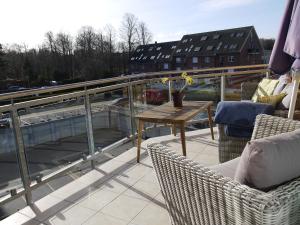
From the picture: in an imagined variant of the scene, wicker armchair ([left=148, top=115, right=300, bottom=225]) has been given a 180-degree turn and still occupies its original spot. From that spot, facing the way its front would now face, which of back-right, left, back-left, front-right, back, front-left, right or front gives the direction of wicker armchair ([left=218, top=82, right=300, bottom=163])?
back-left

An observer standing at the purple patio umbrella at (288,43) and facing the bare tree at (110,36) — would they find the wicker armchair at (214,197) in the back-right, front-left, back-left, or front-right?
back-left

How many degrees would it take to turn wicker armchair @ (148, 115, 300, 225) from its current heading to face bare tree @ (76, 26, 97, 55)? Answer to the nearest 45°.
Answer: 0° — it already faces it

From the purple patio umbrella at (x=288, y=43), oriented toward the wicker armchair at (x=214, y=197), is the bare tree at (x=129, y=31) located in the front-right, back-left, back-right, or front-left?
back-right

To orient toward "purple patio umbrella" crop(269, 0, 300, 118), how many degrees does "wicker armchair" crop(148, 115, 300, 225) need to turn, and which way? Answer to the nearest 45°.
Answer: approximately 90° to its right

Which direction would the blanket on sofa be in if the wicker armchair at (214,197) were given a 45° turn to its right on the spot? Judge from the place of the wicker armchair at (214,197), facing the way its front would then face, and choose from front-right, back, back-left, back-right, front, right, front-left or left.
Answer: front

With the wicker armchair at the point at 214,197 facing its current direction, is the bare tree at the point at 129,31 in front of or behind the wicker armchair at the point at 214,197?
in front

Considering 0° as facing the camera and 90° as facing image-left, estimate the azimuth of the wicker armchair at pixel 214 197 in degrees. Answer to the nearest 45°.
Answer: approximately 135°

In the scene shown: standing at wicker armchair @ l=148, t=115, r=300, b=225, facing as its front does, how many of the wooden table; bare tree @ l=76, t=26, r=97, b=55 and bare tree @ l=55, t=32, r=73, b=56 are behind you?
0

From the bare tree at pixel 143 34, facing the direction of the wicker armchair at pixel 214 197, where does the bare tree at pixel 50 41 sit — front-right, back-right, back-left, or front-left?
front-right

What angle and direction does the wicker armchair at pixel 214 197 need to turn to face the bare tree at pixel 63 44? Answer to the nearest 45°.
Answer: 0° — it already faces it

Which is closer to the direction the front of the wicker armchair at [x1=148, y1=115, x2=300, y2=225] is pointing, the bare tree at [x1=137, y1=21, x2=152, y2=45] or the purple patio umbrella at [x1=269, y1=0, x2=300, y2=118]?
the bare tree

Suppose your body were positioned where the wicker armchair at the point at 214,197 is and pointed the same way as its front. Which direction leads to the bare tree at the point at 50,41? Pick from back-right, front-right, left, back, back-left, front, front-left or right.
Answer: front

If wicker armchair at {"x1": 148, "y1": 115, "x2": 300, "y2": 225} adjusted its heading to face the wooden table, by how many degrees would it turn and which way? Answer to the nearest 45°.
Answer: approximately 45° to its right

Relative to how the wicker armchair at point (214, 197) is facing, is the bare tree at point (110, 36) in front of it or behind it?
in front
